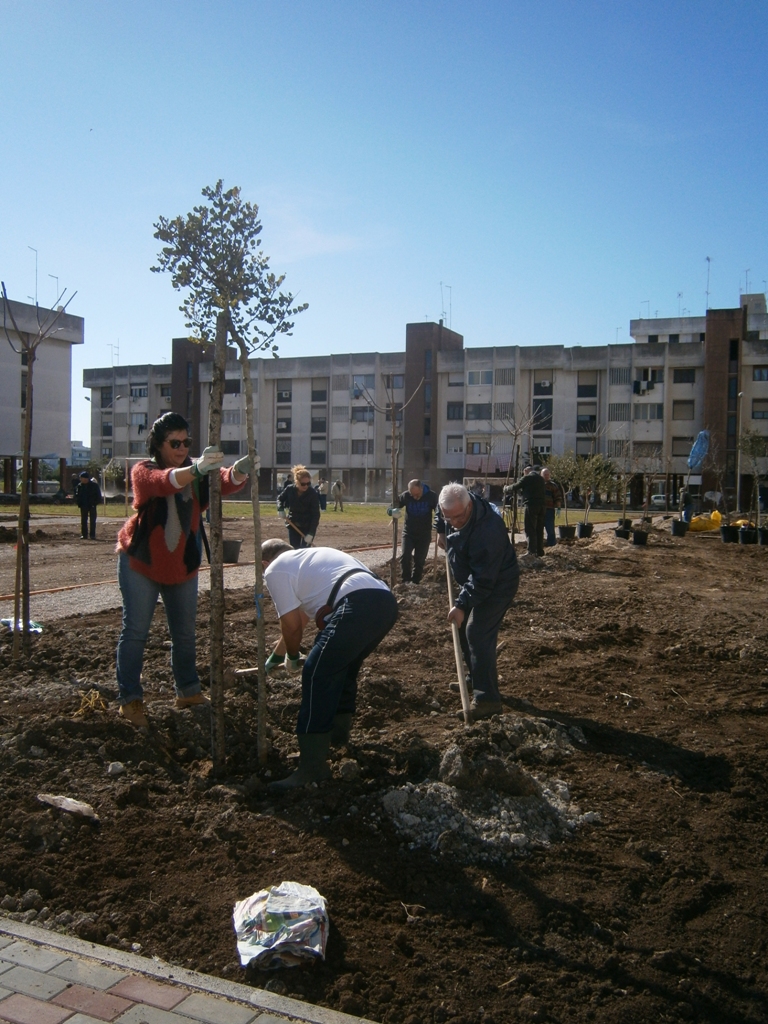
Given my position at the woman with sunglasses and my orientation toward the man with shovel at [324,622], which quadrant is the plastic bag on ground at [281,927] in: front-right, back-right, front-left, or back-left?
front-right

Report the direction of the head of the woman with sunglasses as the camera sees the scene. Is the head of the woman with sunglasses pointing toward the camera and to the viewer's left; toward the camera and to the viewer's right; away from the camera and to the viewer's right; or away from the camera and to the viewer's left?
toward the camera and to the viewer's right

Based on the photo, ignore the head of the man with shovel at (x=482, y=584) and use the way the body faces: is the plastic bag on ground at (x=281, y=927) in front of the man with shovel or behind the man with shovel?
in front

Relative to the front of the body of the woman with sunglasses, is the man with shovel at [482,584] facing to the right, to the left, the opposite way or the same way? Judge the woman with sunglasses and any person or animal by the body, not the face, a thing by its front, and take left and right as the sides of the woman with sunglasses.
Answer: to the right

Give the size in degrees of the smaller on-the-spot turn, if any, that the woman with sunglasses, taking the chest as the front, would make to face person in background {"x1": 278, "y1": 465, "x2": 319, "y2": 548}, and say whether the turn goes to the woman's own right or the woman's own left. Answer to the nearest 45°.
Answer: approximately 135° to the woman's own left

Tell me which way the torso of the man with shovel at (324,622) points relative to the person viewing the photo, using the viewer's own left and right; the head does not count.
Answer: facing to the left of the viewer

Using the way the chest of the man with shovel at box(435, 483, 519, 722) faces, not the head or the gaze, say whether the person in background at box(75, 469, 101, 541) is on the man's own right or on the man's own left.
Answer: on the man's own right

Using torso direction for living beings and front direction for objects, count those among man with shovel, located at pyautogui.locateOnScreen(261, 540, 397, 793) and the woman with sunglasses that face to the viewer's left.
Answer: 1

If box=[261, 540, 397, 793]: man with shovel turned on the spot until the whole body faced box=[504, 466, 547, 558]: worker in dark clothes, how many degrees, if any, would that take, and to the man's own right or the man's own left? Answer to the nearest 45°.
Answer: approximately 90° to the man's own right

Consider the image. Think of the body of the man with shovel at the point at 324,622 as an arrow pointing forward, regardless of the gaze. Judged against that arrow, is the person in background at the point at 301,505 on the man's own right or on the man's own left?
on the man's own right

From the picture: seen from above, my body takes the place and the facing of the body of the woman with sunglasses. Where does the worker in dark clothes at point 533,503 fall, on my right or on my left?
on my left

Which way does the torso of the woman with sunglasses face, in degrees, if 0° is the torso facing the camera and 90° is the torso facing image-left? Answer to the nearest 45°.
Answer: approximately 315°

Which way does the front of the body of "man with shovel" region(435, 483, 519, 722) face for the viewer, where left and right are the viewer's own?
facing the viewer and to the left of the viewer

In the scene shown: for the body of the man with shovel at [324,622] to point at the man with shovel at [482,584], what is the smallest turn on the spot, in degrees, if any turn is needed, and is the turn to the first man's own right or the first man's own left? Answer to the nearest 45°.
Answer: approximately 135° to the first man's own right
